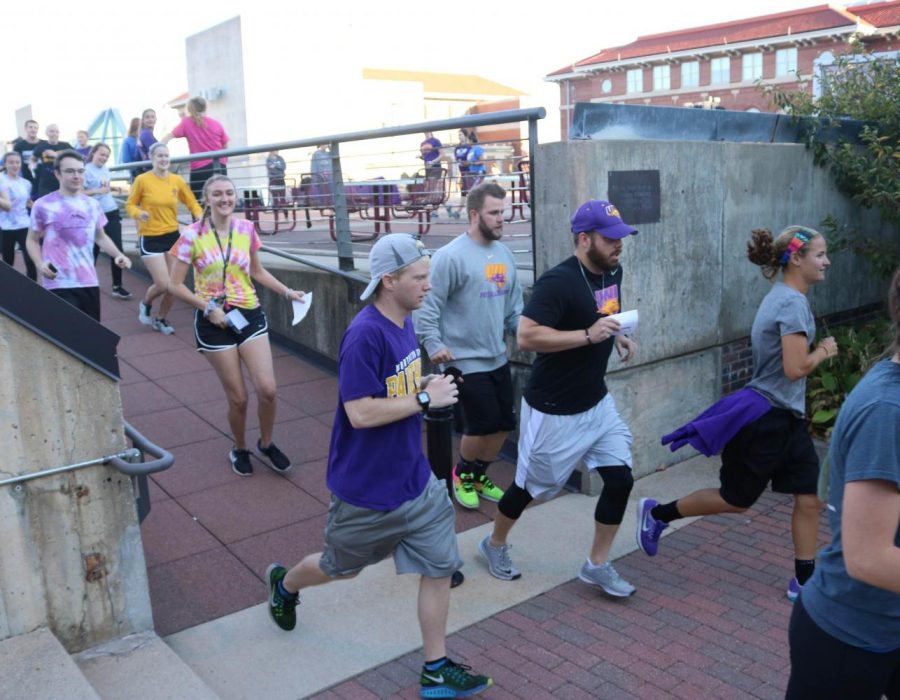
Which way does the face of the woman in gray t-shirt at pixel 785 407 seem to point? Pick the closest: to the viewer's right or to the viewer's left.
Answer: to the viewer's right

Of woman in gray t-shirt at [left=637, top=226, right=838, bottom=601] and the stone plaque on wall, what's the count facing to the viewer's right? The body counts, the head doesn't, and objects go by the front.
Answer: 1

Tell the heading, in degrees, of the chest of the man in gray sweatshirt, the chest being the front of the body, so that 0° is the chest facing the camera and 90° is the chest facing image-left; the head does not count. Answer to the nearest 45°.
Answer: approximately 315°

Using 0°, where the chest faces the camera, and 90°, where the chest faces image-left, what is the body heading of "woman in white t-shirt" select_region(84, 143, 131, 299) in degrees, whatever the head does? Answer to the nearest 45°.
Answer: approximately 315°

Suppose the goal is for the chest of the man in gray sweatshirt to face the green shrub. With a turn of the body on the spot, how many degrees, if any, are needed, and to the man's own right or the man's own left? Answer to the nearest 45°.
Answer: approximately 90° to the man's own left

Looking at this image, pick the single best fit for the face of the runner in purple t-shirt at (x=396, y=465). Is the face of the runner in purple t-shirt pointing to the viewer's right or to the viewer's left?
to the viewer's right

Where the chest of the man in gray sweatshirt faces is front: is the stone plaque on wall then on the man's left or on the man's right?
on the man's left

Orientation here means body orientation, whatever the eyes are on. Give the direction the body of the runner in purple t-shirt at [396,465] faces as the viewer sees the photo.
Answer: to the viewer's right

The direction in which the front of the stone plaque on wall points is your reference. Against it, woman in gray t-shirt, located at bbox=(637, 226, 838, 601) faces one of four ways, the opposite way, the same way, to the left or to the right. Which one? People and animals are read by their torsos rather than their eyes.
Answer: to the left
